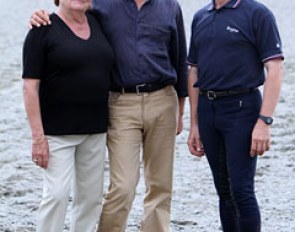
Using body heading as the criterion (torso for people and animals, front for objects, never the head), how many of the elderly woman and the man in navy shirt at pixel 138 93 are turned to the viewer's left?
0

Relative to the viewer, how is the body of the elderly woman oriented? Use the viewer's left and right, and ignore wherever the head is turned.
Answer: facing the viewer and to the right of the viewer

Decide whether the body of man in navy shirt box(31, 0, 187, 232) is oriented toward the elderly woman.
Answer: no

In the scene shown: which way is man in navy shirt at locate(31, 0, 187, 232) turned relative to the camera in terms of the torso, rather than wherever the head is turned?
toward the camera

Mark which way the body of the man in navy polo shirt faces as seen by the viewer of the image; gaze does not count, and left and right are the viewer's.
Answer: facing the viewer and to the left of the viewer

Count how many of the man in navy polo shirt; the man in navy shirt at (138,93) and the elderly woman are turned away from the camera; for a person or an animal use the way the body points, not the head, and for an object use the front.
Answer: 0

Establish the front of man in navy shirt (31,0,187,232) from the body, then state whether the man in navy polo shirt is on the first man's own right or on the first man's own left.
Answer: on the first man's own left

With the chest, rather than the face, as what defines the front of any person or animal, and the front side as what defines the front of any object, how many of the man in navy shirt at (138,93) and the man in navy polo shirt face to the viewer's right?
0

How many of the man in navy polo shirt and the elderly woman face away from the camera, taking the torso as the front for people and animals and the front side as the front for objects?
0

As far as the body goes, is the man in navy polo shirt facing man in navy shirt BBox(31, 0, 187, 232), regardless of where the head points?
no

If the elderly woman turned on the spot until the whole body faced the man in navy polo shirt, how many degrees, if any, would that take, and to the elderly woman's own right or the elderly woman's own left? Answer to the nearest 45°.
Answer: approximately 45° to the elderly woman's own left
